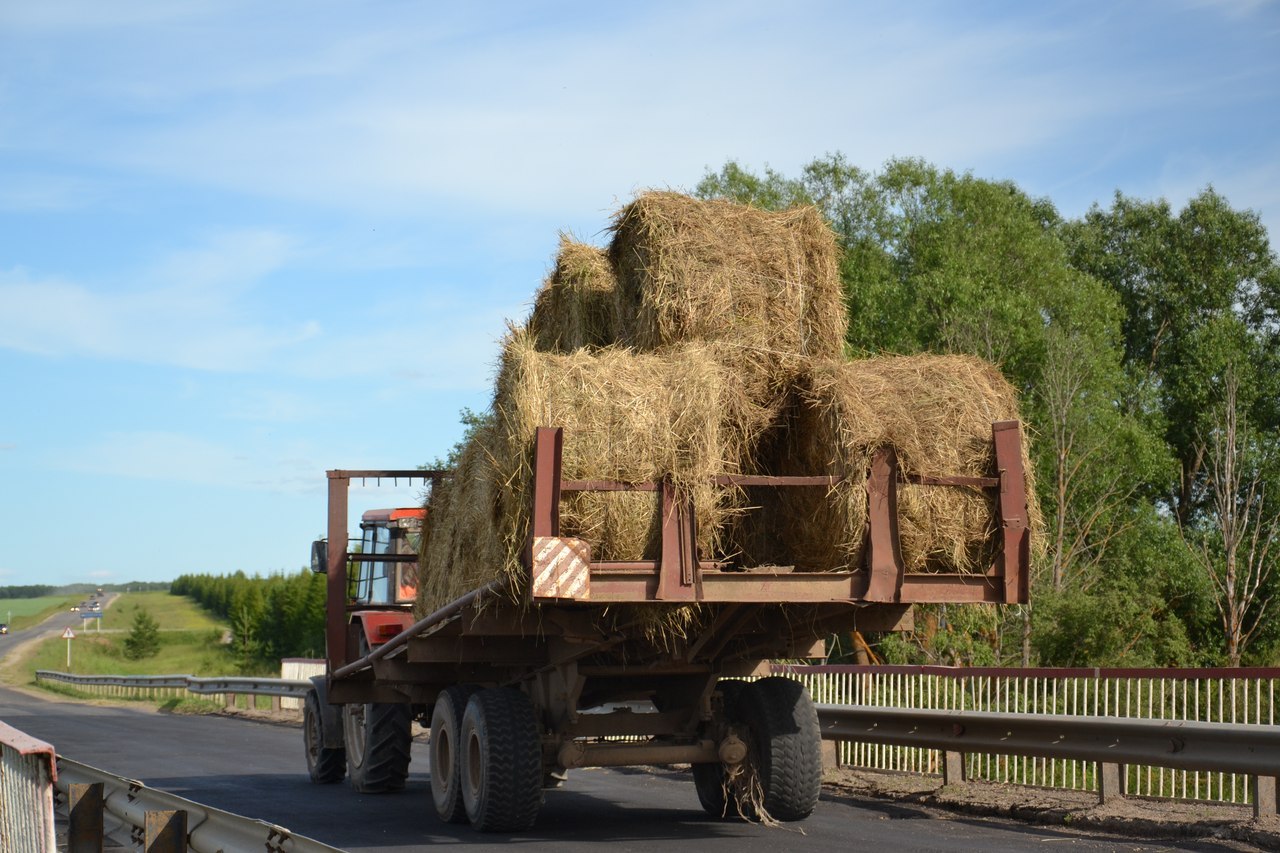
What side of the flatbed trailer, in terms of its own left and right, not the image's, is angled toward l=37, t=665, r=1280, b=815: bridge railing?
right

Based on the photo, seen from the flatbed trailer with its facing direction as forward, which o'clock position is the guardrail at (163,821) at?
The guardrail is roughly at 8 o'clock from the flatbed trailer.

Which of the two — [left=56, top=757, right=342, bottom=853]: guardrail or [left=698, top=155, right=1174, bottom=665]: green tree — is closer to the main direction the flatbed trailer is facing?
the green tree

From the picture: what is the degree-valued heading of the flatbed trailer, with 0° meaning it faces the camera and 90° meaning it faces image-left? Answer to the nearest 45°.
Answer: approximately 135°

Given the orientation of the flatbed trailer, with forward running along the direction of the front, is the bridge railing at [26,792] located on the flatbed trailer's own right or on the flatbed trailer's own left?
on the flatbed trailer's own left
